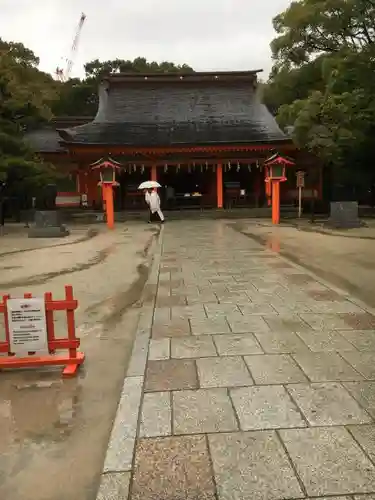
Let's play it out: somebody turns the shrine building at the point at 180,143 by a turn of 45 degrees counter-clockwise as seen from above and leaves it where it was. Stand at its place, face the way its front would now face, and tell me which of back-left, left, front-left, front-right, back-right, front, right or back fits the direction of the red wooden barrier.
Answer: front-right

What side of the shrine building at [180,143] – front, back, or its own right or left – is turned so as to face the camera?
front

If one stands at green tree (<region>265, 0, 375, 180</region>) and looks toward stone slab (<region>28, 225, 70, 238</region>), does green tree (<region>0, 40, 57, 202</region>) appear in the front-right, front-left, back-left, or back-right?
front-right

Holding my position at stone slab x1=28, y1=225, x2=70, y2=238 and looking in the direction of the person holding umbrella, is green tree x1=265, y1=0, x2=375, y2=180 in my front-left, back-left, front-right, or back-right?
front-right

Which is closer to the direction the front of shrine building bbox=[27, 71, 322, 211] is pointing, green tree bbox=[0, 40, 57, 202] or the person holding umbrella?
the person holding umbrella

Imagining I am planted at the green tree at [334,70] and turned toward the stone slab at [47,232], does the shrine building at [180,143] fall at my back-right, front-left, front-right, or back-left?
front-right

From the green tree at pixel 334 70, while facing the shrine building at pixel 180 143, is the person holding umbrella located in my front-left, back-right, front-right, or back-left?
front-left

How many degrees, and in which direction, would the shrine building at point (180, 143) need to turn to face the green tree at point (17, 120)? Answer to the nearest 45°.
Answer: approximately 45° to its right

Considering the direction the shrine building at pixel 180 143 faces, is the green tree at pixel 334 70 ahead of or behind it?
ahead

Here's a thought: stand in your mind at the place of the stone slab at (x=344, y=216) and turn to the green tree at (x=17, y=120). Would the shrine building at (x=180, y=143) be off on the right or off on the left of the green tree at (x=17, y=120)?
right

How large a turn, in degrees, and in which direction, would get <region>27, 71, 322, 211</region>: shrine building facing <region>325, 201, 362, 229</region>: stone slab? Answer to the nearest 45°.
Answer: approximately 45° to its left

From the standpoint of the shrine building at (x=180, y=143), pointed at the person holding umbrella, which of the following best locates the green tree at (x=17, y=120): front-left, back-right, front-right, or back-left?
front-right
